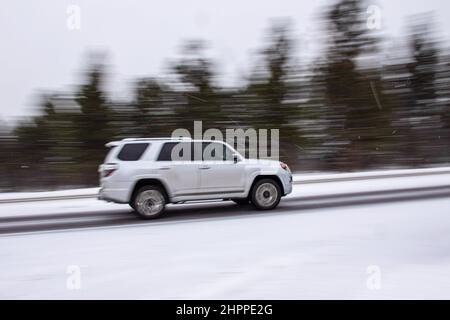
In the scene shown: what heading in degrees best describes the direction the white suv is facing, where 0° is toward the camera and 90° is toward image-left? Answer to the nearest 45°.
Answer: approximately 270°
